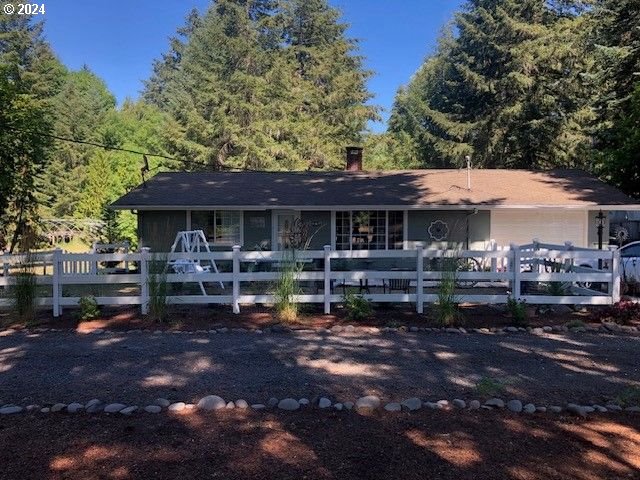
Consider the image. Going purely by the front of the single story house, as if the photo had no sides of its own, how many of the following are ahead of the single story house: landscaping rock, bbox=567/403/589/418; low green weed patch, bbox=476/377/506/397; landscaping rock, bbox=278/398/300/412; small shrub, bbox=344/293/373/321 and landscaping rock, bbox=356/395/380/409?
5

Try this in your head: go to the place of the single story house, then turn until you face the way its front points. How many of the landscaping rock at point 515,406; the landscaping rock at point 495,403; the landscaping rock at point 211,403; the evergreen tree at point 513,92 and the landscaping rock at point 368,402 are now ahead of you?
4

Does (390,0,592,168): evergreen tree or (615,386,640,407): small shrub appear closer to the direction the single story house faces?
the small shrub

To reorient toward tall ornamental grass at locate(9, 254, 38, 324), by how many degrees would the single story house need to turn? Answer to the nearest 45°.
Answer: approximately 45° to its right

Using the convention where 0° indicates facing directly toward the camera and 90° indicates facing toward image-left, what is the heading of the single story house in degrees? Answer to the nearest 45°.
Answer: approximately 0°

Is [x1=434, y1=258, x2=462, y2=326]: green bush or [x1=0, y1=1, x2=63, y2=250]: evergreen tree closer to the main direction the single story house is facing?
the green bush

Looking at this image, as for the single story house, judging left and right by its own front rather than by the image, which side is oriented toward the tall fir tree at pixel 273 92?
back

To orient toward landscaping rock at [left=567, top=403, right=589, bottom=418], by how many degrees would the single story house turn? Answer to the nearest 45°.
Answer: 0° — it already faces it

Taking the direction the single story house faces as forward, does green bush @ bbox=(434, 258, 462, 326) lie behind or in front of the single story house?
in front

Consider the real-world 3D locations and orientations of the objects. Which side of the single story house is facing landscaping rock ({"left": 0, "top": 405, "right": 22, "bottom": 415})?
front

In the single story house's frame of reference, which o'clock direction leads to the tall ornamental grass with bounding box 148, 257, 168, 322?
The tall ornamental grass is roughly at 1 o'clock from the single story house.

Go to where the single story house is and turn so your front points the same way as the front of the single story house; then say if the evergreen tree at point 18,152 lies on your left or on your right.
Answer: on your right

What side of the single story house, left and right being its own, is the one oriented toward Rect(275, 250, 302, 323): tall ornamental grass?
front

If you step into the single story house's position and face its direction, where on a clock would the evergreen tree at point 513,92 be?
The evergreen tree is roughly at 7 o'clock from the single story house.

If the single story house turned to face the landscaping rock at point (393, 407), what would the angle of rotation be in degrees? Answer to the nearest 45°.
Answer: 0° — it already faces it

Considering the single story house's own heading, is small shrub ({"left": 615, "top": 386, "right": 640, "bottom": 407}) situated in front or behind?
in front

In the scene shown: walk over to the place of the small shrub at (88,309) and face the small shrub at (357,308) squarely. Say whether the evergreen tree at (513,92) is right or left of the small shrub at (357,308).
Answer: left
